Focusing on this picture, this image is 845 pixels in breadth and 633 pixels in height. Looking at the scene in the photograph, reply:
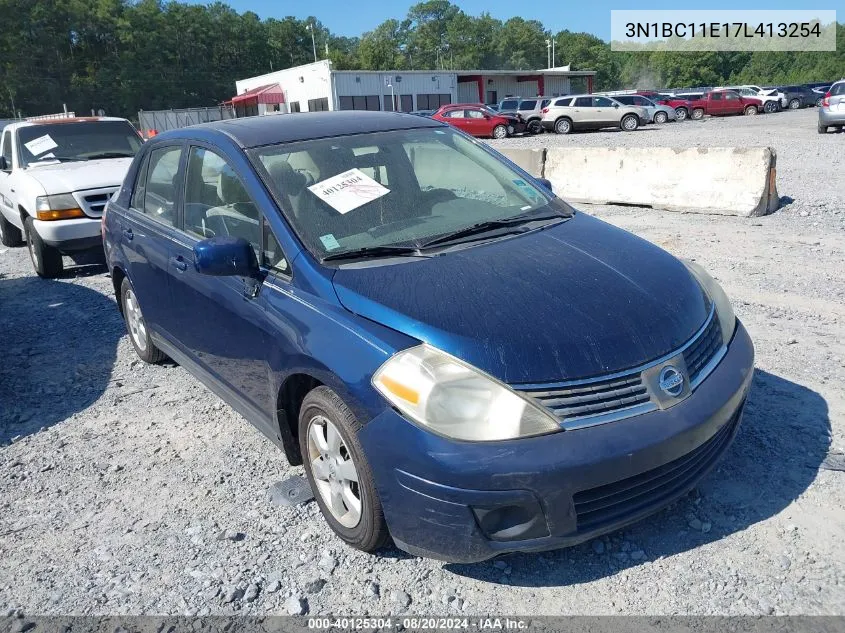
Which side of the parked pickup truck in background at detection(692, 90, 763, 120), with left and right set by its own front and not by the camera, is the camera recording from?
right

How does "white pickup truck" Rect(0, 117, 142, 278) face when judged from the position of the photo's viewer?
facing the viewer and to the right of the viewer

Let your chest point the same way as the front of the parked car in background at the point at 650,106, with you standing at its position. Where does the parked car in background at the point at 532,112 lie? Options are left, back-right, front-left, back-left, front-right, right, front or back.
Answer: back-right

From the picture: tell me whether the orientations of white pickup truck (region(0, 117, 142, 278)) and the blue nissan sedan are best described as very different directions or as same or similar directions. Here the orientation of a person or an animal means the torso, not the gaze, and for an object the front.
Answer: same or similar directions

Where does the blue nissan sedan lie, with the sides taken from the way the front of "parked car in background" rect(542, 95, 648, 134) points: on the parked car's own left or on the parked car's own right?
on the parked car's own right

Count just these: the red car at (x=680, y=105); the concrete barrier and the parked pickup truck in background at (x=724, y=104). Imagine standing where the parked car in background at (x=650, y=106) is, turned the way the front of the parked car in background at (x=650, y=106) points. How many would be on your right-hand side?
1

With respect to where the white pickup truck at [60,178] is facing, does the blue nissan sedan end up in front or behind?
in front

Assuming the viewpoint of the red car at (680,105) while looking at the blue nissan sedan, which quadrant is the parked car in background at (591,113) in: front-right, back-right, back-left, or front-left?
front-right

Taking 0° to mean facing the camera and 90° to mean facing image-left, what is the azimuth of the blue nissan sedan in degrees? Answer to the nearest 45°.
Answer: approximately 315°

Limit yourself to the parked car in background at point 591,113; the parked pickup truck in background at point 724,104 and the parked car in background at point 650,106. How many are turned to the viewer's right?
3

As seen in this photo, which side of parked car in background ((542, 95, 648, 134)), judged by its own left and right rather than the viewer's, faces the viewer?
right

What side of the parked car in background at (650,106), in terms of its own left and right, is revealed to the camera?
right

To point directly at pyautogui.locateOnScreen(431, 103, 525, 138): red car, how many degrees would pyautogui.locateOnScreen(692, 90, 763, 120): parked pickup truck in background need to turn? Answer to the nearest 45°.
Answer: approximately 135° to its right

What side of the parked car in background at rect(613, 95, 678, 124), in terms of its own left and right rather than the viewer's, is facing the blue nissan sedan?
right

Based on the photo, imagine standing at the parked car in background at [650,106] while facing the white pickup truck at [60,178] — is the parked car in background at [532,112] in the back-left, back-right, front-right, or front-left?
front-right
